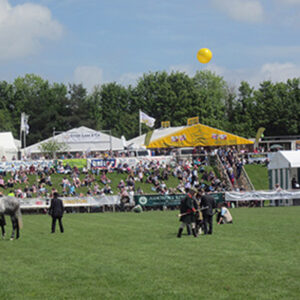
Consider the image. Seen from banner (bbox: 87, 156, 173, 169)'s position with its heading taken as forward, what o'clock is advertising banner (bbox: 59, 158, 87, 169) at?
The advertising banner is roughly at 3 o'clock from the banner.

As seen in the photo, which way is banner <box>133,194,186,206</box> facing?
toward the camera

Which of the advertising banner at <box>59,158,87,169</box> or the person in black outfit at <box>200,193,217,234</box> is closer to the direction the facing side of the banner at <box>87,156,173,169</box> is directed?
the person in black outfit

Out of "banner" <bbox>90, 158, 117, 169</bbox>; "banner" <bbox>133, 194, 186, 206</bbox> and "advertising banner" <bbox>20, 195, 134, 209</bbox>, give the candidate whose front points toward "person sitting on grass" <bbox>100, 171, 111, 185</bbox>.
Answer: "banner" <bbox>90, 158, 117, 169</bbox>

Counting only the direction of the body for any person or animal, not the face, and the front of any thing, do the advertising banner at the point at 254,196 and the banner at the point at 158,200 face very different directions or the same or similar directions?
same or similar directions

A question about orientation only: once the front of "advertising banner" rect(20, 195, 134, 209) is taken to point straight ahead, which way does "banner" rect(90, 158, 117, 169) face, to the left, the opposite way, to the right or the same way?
the same way

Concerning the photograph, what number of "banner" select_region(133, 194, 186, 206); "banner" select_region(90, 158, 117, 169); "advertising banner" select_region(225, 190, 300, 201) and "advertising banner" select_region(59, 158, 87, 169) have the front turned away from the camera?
0

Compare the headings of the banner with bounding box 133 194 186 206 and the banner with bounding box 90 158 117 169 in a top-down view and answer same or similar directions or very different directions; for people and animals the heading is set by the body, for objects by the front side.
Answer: same or similar directions

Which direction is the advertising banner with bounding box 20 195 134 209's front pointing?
toward the camera

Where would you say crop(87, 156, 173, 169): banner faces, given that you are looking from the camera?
facing the viewer

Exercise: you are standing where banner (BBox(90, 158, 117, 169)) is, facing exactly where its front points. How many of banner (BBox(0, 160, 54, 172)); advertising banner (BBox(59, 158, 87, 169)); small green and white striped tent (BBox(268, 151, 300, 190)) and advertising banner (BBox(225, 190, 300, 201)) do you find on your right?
2

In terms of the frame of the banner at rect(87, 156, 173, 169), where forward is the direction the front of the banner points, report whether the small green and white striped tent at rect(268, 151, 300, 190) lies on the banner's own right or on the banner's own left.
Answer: on the banner's own left

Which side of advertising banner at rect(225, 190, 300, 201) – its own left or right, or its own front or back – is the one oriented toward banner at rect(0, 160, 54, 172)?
right

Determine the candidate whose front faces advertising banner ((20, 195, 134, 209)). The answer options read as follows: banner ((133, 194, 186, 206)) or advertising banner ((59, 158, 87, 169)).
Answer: advertising banner ((59, 158, 87, 169))
